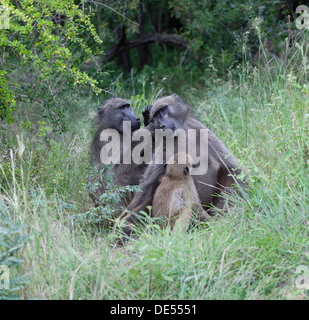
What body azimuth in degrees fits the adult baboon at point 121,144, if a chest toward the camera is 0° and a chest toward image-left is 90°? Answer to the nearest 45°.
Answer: approximately 315°

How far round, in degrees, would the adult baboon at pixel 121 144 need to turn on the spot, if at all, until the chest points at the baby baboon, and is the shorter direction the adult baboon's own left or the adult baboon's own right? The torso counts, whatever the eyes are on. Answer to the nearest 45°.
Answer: approximately 45° to the adult baboon's own right

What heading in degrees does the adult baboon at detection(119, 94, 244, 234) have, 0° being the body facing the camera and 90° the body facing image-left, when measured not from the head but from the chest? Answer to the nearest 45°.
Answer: approximately 45°

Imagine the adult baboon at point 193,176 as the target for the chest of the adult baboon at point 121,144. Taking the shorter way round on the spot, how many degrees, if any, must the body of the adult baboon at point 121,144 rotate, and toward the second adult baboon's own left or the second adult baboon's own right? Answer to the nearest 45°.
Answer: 0° — it already faces it

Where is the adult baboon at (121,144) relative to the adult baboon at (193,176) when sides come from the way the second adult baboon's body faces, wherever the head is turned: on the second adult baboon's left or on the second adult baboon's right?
on the second adult baboon's right
